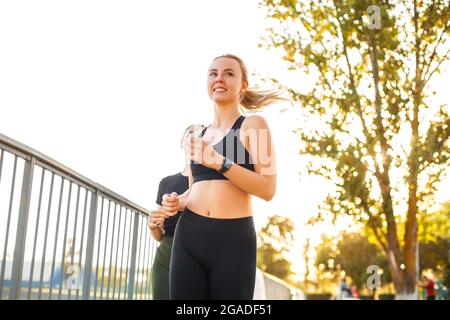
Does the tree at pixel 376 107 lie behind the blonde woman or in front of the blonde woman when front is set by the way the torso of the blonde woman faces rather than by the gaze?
behind

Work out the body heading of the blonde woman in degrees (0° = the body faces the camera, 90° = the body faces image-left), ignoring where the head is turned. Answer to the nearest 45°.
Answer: approximately 45°

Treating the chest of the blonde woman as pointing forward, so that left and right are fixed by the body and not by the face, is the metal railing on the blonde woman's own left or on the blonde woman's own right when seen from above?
on the blonde woman's own right

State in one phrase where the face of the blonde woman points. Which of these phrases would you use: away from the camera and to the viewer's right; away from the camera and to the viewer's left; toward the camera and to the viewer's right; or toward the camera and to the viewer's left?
toward the camera and to the viewer's left
